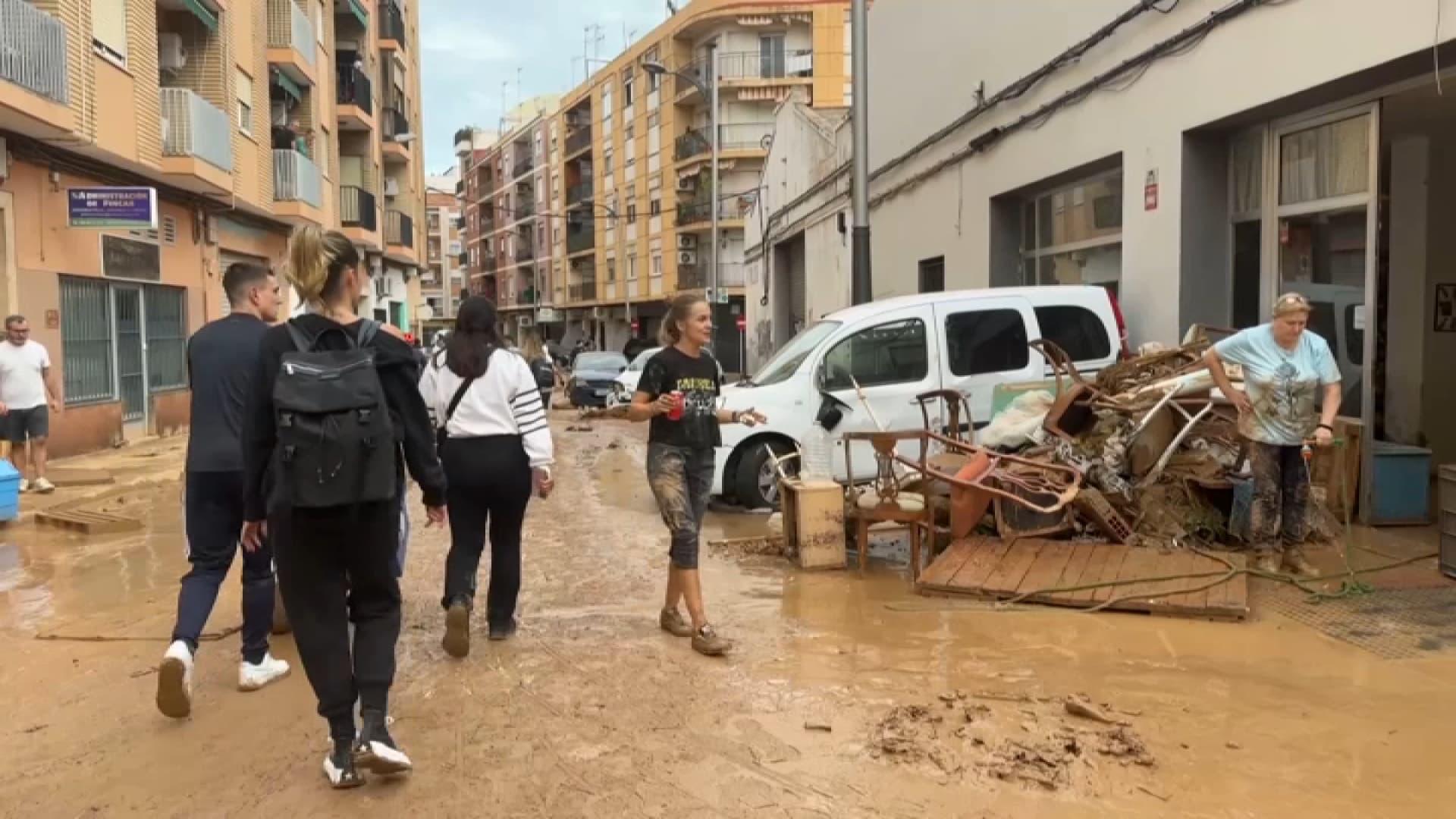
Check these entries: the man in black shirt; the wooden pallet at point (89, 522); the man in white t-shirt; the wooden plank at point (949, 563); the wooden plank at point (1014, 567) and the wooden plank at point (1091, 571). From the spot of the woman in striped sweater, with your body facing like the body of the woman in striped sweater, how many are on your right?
3

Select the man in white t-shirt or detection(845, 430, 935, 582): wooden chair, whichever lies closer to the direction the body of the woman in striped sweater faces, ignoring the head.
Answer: the man in white t-shirt

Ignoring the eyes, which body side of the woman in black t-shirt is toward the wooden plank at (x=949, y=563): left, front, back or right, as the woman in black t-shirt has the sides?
left

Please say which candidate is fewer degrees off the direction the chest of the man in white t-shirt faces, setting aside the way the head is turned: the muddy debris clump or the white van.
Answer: the muddy debris clump

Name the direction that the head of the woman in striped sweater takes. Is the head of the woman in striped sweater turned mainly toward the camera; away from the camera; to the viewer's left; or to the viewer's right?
away from the camera

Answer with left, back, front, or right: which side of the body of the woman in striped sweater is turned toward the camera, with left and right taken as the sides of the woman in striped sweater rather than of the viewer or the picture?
back

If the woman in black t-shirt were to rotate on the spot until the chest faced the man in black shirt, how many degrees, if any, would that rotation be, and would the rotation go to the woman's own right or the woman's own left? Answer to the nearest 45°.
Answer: approximately 135° to the woman's own right

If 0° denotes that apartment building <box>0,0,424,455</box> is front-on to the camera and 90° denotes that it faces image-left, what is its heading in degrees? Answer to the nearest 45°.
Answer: approximately 315°

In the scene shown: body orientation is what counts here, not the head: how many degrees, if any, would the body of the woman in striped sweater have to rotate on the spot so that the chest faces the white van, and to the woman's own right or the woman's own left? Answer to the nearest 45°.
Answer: approximately 45° to the woman's own right
